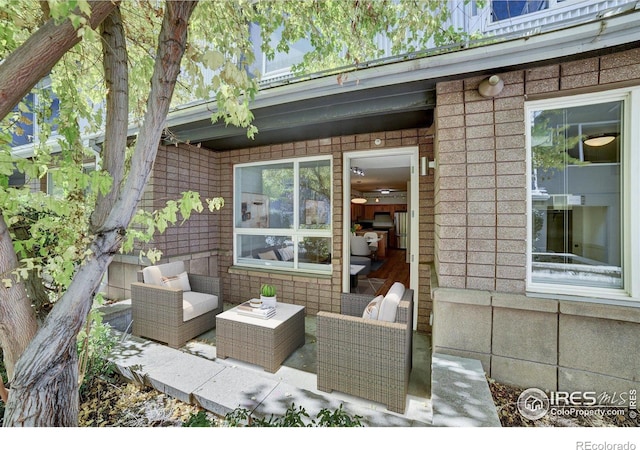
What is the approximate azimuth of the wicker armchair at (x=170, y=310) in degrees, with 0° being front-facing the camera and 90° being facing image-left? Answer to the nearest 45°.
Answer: approximately 315°

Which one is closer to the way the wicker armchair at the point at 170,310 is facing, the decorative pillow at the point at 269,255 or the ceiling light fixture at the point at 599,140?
the ceiling light fixture

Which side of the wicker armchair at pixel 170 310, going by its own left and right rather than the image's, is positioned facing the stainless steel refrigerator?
left

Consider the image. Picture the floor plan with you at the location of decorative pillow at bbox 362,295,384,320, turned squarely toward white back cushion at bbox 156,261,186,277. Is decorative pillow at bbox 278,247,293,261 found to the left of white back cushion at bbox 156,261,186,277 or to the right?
right

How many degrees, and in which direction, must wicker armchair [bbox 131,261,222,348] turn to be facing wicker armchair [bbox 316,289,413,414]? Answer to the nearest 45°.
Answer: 0° — it already faces it
